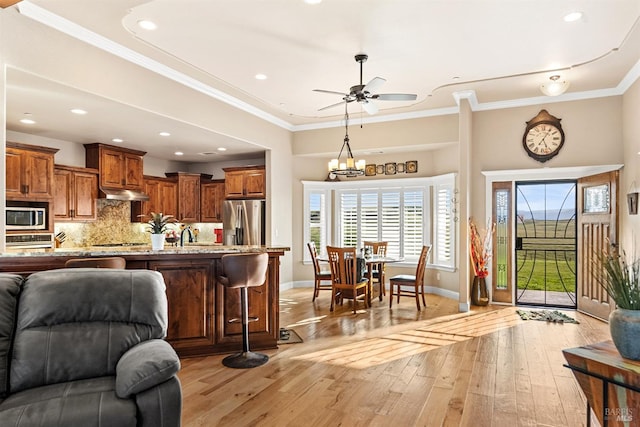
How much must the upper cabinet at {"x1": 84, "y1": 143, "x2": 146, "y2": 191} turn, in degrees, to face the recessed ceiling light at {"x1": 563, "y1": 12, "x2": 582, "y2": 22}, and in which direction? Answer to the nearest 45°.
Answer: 0° — it already faces it

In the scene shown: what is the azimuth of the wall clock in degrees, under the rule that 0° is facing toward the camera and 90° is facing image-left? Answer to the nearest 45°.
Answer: approximately 0°

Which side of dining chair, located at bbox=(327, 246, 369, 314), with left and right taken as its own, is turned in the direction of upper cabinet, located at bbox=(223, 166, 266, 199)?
left

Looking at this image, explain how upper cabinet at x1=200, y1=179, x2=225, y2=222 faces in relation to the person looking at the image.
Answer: facing the viewer

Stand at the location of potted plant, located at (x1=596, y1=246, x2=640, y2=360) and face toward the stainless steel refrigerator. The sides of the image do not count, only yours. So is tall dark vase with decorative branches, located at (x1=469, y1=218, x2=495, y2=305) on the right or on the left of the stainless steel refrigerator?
right

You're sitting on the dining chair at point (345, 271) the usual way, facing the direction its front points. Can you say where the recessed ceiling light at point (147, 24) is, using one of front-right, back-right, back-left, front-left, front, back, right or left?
back

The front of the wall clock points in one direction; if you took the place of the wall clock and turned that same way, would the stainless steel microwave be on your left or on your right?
on your right

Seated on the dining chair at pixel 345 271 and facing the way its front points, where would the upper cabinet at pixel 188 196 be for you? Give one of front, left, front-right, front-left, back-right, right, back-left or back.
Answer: left

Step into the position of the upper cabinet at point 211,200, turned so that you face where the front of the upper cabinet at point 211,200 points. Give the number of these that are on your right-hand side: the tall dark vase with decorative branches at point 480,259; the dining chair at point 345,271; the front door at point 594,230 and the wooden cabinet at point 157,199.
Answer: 1

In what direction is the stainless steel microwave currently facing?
toward the camera

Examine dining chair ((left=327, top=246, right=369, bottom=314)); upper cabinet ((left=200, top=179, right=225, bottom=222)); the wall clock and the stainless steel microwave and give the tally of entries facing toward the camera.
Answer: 3

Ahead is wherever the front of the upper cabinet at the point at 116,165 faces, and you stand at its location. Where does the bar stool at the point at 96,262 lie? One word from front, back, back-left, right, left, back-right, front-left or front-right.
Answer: front-right

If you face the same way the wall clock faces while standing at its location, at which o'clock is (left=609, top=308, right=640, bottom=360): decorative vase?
The decorative vase is roughly at 12 o'clock from the wall clock.

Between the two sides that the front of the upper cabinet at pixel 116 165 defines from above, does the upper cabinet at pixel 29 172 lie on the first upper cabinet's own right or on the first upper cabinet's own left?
on the first upper cabinet's own right

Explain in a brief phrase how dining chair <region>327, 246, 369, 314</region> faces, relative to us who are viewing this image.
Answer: facing away from the viewer and to the right of the viewer
